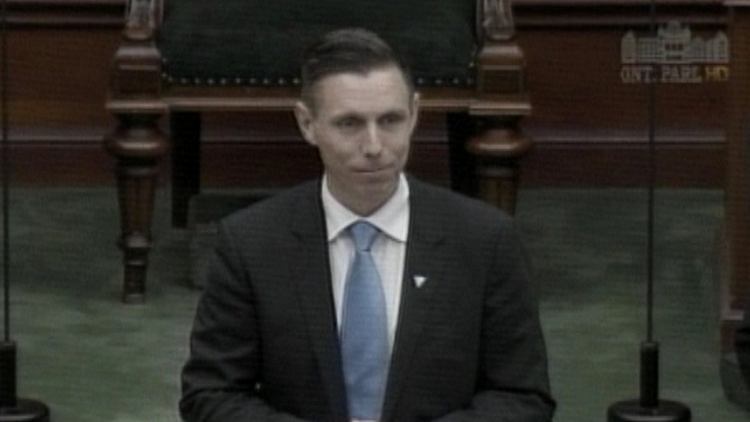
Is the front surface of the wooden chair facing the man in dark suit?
yes

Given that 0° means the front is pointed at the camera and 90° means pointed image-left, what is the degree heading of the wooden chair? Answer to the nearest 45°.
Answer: approximately 0°

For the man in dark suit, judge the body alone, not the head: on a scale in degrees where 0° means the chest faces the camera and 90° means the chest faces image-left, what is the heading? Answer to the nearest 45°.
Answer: approximately 0°

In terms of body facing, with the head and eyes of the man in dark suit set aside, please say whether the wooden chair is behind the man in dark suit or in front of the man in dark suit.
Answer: behind

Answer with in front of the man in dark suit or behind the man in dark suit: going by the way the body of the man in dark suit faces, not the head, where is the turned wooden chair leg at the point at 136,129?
behind

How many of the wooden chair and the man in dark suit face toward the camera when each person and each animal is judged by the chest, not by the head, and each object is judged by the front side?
2
